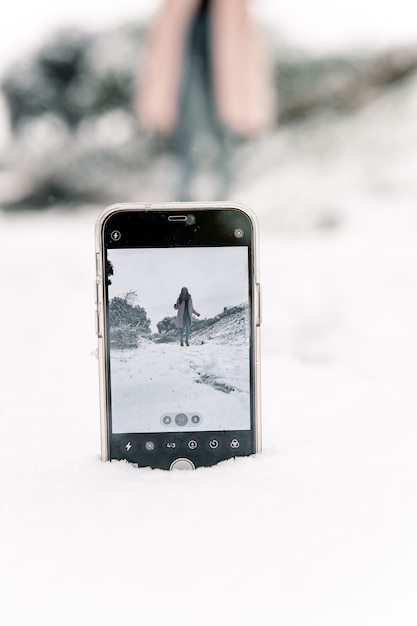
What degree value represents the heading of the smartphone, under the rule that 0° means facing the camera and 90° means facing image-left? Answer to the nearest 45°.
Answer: approximately 0°
